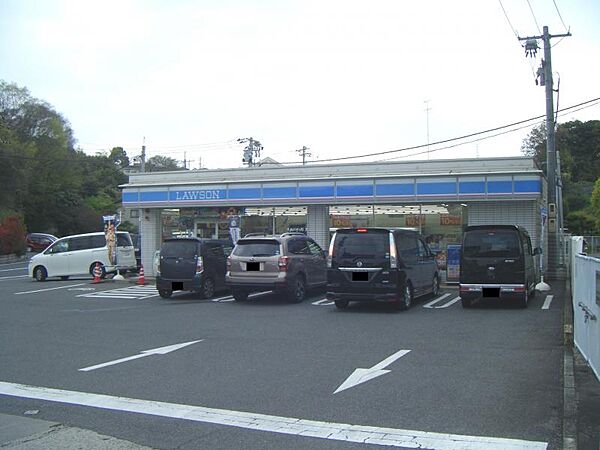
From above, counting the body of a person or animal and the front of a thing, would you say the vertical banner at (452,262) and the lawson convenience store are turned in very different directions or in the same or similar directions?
same or similar directions

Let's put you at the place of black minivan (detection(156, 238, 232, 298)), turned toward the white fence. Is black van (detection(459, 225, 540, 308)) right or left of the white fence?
left

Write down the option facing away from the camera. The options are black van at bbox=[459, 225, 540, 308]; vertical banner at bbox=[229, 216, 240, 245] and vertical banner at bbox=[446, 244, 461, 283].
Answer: the black van

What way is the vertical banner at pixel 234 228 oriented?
toward the camera

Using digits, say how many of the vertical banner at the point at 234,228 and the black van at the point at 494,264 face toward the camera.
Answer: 1

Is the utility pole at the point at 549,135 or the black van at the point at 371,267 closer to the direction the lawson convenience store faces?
the black van

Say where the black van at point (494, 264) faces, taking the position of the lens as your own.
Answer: facing away from the viewer

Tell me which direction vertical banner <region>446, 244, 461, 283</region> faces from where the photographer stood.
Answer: facing the viewer

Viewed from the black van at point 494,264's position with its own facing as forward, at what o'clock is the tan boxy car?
The tan boxy car is roughly at 9 o'clock from the black van.

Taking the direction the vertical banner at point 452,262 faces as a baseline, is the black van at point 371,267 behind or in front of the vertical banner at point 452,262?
in front

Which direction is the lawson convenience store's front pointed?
toward the camera

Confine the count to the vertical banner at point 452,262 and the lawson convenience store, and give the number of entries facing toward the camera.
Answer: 2

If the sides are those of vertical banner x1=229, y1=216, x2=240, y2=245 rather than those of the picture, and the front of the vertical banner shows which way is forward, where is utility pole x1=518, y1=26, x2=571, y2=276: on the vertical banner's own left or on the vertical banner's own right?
on the vertical banner's own left

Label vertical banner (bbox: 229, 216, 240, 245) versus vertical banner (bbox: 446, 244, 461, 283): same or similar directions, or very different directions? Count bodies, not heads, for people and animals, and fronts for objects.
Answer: same or similar directions

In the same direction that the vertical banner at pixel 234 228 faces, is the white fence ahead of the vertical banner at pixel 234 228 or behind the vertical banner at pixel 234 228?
ahead

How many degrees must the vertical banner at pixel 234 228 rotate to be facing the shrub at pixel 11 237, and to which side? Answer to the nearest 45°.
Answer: approximately 135° to its right
